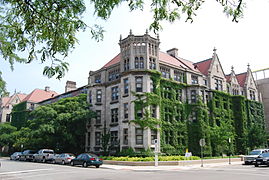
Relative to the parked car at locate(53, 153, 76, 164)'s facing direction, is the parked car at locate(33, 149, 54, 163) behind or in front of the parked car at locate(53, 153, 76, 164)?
in front

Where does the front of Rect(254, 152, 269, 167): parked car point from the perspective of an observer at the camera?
facing the viewer and to the left of the viewer

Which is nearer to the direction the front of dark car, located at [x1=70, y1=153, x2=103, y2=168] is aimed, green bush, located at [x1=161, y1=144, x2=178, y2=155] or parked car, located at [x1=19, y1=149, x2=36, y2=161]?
the parked car

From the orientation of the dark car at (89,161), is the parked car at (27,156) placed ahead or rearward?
ahead

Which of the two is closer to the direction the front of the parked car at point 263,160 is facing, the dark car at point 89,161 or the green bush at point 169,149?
the dark car

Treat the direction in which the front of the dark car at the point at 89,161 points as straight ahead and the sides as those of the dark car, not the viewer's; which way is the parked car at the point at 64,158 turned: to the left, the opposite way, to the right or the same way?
the same way

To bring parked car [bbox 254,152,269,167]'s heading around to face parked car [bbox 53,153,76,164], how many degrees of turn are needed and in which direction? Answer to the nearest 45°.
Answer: approximately 45° to its right

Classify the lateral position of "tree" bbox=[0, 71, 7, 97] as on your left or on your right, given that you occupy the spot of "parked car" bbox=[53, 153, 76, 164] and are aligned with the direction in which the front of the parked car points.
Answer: on your left

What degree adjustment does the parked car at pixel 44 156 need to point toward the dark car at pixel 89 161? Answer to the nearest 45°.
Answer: approximately 135° to its left

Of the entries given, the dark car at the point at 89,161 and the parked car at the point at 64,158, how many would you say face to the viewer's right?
0

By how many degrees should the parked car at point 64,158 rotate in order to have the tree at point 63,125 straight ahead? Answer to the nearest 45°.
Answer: approximately 45° to its right

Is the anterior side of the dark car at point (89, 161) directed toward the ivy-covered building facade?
no

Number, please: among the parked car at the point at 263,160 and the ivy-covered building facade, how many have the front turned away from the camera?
0

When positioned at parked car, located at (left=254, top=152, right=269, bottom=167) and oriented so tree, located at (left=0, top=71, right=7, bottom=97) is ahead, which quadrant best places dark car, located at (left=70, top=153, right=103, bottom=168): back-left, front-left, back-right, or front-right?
front-right

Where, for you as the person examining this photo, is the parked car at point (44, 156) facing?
facing away from the viewer and to the left of the viewer
